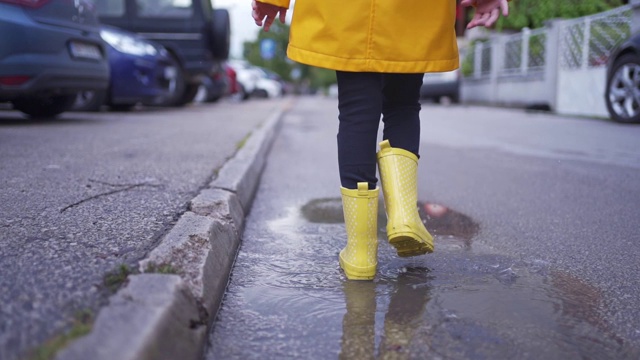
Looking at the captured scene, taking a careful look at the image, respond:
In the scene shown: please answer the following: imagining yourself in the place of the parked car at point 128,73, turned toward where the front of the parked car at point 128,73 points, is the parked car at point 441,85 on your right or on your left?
on your left

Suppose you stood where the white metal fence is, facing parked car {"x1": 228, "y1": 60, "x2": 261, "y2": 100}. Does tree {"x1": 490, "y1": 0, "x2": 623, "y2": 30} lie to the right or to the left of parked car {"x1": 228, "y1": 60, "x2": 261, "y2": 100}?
right

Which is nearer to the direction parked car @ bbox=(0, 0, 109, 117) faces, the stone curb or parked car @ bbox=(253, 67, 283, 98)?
the parked car

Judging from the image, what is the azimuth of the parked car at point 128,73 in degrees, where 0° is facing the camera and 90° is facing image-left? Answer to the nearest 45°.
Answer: approximately 315°

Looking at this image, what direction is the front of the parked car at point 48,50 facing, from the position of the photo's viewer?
facing away from the viewer and to the left of the viewer

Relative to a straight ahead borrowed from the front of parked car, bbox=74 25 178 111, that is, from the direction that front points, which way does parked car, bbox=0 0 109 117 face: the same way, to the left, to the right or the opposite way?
the opposite way

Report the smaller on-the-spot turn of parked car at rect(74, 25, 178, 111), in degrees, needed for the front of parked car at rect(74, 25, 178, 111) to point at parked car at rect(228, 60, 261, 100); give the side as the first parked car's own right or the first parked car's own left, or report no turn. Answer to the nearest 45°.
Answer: approximately 135° to the first parked car's own left

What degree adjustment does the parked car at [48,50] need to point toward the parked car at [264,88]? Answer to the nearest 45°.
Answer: approximately 45° to its right
